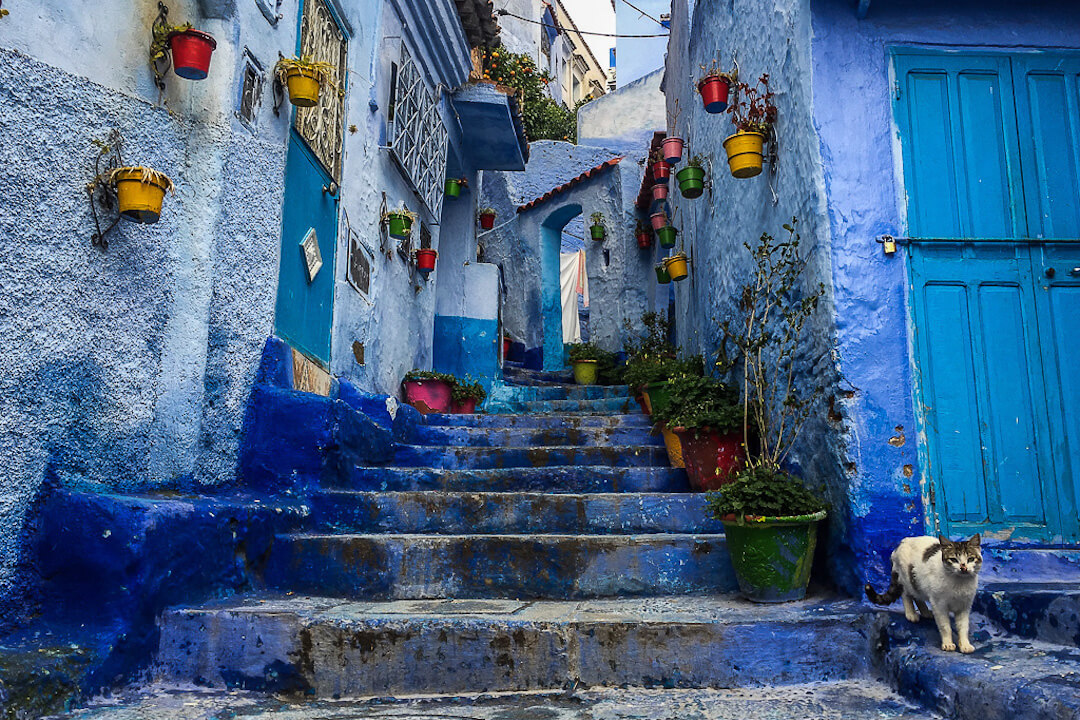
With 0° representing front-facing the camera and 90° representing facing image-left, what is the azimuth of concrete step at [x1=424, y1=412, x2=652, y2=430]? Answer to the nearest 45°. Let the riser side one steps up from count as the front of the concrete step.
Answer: approximately 0°

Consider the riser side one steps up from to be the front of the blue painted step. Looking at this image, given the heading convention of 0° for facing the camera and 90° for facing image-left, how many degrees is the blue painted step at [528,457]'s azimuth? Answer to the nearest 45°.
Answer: approximately 0°

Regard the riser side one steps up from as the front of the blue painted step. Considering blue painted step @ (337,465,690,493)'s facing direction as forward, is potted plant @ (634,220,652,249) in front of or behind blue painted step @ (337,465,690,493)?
behind

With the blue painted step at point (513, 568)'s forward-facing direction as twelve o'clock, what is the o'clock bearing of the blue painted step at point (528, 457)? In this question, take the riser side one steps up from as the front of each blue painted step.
the blue painted step at point (528, 457) is roughly at 6 o'clock from the blue painted step at point (513, 568).

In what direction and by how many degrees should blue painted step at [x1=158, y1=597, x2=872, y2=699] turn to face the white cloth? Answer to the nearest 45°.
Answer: approximately 180°

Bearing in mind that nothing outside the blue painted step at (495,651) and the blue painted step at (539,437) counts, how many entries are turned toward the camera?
2

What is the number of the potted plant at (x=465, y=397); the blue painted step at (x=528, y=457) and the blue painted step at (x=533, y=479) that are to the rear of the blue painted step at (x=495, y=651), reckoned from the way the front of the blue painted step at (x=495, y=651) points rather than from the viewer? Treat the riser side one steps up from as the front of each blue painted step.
3

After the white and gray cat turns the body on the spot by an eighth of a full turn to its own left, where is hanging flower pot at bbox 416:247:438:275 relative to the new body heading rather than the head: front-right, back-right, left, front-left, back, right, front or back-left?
back-left

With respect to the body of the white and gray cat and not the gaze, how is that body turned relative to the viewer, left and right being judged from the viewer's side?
facing the viewer and to the right of the viewer

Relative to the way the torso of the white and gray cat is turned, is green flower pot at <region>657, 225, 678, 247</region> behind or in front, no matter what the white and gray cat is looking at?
behind

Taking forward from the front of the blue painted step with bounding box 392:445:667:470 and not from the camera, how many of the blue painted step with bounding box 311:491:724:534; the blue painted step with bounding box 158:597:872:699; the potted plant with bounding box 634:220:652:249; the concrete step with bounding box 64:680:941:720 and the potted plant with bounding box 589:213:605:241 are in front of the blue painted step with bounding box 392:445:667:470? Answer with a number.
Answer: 3

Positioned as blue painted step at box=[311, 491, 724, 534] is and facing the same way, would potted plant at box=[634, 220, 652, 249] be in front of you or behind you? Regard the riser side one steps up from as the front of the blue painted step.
behind
